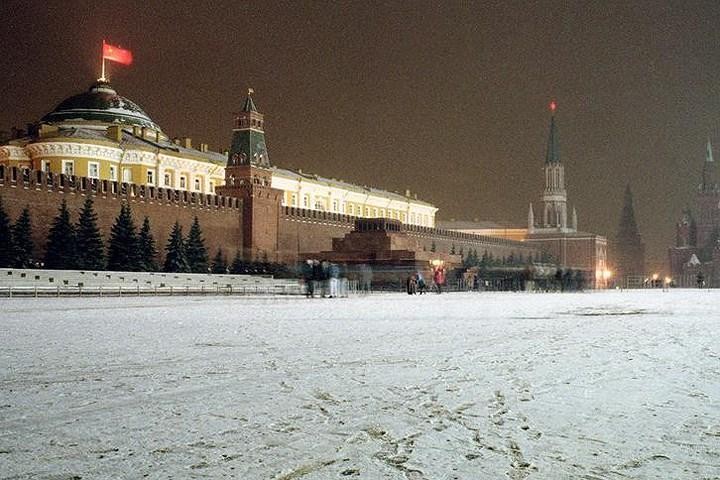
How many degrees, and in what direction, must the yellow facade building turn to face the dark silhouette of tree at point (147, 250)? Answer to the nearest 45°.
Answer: approximately 45° to its right

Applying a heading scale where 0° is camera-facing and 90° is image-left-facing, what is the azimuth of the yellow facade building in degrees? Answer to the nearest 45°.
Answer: approximately 315°

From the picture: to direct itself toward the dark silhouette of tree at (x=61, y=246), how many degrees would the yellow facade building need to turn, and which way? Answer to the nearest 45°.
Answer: approximately 45° to its right

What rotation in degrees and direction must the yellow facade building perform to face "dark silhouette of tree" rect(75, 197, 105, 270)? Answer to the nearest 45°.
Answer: approximately 45° to its right

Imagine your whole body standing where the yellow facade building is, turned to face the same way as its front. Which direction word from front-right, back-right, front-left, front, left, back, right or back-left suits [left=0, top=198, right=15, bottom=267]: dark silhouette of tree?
front-right

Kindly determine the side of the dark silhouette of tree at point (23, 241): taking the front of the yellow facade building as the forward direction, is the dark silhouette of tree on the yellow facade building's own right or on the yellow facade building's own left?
on the yellow facade building's own right
